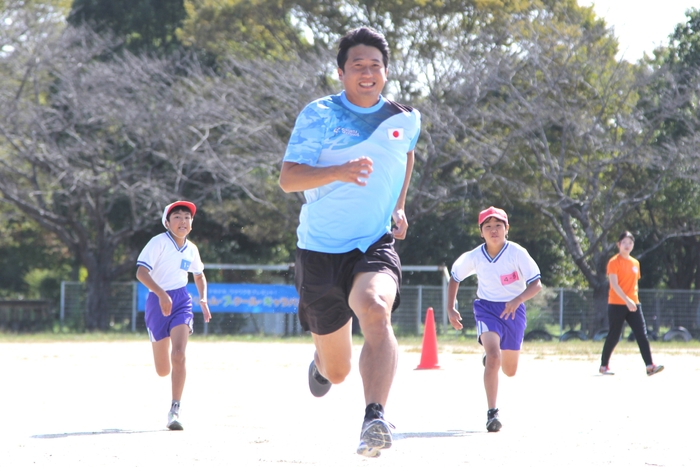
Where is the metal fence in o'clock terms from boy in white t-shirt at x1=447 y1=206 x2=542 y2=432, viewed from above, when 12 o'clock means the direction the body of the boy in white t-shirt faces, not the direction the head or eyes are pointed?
The metal fence is roughly at 6 o'clock from the boy in white t-shirt.

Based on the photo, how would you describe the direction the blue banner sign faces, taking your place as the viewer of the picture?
facing the viewer

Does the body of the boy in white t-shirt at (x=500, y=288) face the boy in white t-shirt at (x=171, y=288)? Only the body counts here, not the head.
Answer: no

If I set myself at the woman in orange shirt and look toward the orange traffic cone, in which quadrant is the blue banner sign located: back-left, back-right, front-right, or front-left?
front-right

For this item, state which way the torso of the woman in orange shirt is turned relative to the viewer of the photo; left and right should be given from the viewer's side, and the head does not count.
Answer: facing the viewer and to the right of the viewer

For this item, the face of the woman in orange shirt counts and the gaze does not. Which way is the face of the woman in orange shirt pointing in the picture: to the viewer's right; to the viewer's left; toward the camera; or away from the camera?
toward the camera

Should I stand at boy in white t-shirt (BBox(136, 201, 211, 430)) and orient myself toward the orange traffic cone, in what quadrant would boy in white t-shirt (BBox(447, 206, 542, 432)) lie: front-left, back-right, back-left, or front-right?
front-right

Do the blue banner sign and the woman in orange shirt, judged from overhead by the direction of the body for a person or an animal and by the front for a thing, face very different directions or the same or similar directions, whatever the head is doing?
same or similar directions

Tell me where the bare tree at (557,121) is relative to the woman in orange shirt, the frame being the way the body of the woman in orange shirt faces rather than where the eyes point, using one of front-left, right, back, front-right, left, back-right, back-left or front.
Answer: back-left

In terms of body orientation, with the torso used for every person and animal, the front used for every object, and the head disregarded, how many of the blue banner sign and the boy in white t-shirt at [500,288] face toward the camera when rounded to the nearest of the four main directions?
2

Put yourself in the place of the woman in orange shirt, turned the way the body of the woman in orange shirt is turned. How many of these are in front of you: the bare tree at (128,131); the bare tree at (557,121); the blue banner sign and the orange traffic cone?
0

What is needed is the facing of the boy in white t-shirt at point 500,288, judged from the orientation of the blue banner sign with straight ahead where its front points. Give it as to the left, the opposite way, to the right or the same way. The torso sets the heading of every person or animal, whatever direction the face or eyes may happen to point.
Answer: the same way

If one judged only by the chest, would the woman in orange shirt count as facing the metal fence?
no

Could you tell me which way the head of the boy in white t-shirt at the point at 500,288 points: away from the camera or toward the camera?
toward the camera

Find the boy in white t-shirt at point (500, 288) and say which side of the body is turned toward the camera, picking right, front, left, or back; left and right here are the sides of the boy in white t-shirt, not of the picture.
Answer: front

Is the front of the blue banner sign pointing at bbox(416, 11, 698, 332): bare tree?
no

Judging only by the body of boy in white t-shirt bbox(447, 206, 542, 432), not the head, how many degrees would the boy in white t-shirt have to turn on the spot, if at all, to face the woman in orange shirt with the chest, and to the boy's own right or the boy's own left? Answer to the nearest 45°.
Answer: approximately 180°

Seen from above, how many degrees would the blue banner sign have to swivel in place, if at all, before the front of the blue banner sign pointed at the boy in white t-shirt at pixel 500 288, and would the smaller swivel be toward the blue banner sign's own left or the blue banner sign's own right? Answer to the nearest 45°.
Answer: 0° — it already faces them

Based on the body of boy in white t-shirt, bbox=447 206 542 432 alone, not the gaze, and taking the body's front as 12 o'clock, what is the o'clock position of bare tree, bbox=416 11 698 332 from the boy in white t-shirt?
The bare tree is roughly at 6 o'clock from the boy in white t-shirt.
